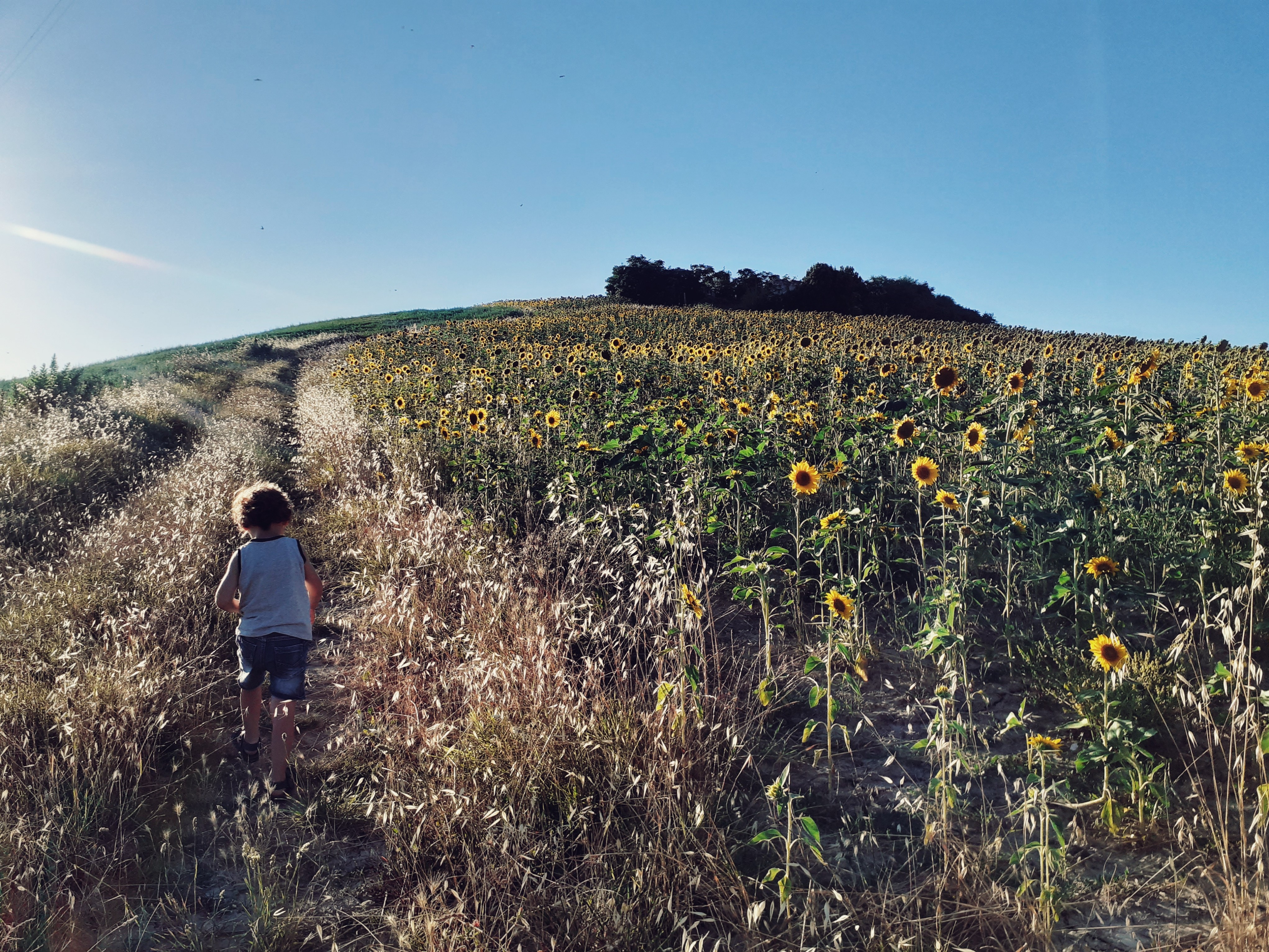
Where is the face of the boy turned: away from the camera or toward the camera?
away from the camera

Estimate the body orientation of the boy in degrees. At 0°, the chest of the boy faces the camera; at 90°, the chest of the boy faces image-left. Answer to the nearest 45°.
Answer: approximately 180°
